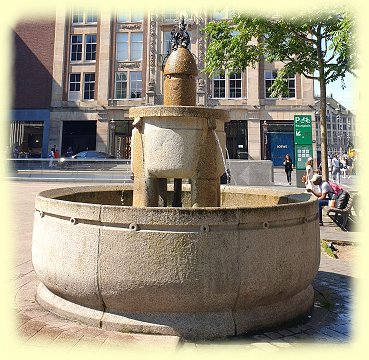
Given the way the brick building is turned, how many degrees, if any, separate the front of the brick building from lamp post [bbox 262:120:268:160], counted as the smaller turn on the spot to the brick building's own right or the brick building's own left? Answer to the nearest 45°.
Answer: approximately 45° to the brick building's own left

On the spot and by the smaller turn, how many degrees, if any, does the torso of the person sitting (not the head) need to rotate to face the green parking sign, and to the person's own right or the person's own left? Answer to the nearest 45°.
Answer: approximately 90° to the person's own right

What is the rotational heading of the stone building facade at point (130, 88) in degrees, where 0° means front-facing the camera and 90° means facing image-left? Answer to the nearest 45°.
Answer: approximately 0°

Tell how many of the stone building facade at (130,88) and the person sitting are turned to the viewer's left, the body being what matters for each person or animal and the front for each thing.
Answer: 1

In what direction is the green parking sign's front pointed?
toward the camera

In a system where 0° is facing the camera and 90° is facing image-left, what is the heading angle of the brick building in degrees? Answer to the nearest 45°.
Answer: approximately 0°

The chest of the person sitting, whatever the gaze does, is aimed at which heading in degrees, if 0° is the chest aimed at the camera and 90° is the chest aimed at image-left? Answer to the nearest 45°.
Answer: approximately 90°

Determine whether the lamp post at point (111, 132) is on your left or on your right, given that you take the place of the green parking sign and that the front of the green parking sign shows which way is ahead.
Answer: on your right

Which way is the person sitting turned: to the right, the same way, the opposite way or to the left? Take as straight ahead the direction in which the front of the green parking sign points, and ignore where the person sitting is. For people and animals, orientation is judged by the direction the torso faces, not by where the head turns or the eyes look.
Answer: to the right
